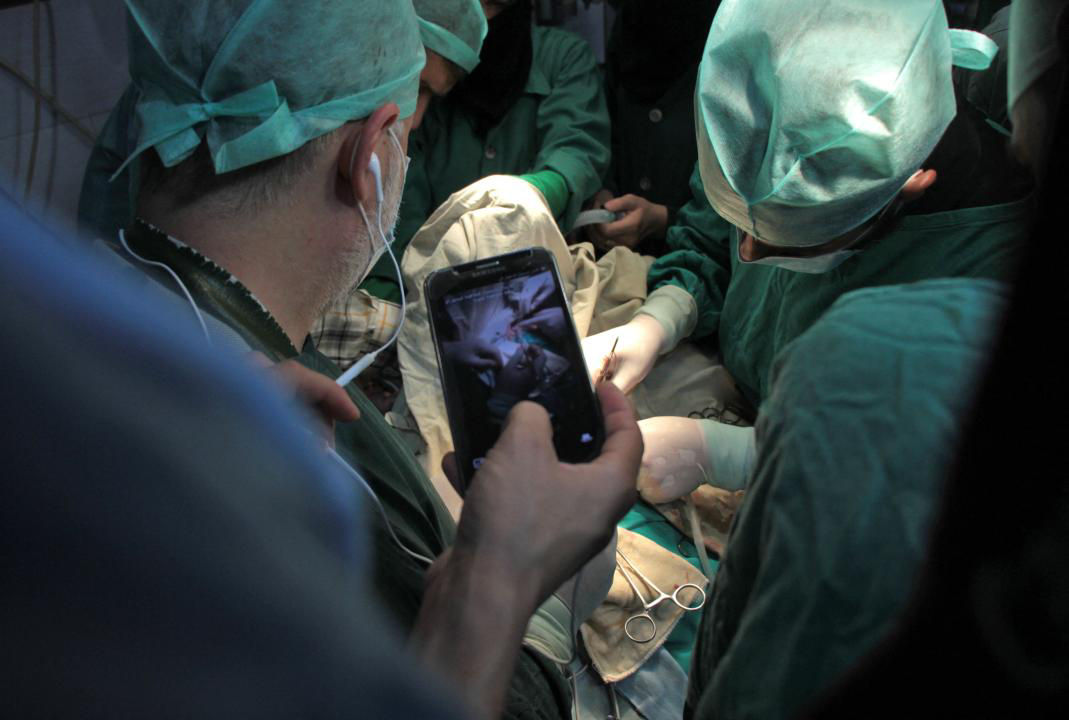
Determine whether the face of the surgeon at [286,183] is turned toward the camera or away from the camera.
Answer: away from the camera

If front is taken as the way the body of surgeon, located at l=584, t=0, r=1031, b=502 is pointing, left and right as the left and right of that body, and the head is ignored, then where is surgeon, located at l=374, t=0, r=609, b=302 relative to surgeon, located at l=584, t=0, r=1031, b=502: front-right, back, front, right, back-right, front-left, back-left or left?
right

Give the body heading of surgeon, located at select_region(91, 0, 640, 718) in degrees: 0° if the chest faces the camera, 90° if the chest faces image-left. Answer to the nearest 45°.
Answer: approximately 225°

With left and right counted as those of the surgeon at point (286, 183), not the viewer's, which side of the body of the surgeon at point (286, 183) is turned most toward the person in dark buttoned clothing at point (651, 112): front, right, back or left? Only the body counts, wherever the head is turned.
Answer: front

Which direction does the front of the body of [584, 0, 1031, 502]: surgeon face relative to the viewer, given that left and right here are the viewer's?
facing the viewer and to the left of the viewer

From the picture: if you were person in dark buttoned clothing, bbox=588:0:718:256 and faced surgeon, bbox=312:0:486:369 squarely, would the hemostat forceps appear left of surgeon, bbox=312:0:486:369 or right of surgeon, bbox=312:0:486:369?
left
